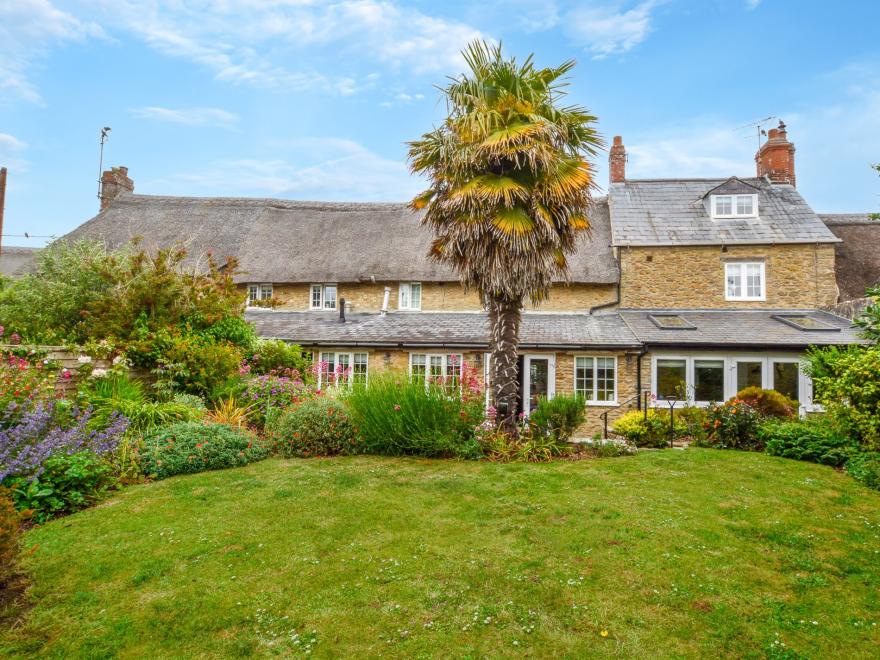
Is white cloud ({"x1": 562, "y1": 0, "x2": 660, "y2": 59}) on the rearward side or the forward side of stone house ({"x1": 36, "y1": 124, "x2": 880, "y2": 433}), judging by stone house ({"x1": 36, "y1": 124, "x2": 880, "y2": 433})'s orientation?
on the rearward side
